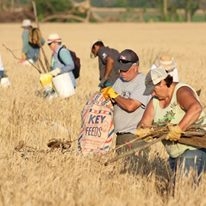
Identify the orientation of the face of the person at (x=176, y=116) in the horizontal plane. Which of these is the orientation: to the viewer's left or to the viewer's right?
to the viewer's left

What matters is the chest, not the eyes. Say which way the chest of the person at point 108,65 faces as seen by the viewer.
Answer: to the viewer's left
